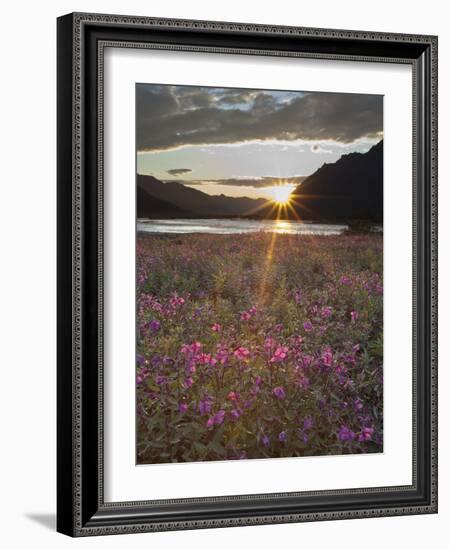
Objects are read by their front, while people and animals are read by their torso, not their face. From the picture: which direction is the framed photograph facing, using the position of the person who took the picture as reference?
facing the viewer and to the right of the viewer
